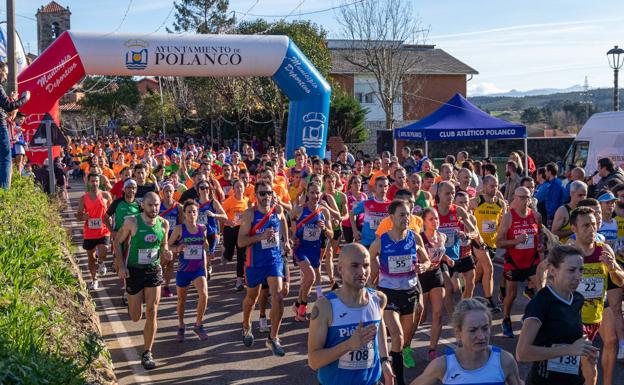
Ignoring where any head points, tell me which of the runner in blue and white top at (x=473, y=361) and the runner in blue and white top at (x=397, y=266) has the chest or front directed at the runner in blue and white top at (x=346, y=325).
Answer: the runner in blue and white top at (x=397, y=266)

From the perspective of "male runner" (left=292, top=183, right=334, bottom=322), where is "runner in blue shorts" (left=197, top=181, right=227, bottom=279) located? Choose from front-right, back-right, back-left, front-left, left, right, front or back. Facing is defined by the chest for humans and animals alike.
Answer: back-right

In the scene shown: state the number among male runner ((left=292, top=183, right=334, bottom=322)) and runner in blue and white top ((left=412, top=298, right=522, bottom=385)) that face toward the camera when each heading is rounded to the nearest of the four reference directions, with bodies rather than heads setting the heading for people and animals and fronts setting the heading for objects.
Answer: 2

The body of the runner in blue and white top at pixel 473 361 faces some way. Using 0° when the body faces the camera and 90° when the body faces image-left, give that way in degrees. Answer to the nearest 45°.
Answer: approximately 0°

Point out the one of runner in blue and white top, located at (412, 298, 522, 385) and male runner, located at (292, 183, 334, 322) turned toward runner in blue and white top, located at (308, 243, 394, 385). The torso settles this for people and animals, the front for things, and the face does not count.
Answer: the male runner

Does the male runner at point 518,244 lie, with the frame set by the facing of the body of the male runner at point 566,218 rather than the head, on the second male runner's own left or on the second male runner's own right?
on the second male runner's own right

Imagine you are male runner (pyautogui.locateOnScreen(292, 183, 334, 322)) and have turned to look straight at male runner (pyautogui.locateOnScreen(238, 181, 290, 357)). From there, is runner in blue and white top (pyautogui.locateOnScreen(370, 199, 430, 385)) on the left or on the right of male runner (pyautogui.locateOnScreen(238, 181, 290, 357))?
left
